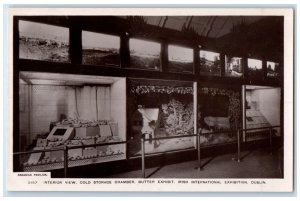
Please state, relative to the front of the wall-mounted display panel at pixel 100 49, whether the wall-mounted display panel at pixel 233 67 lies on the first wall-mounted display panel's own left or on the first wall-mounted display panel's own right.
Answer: on the first wall-mounted display panel's own left

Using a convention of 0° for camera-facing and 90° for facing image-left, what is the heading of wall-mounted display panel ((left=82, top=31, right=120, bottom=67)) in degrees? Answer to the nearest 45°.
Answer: approximately 315°

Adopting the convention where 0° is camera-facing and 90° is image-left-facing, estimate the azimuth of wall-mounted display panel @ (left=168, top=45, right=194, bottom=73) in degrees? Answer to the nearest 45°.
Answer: approximately 315°
